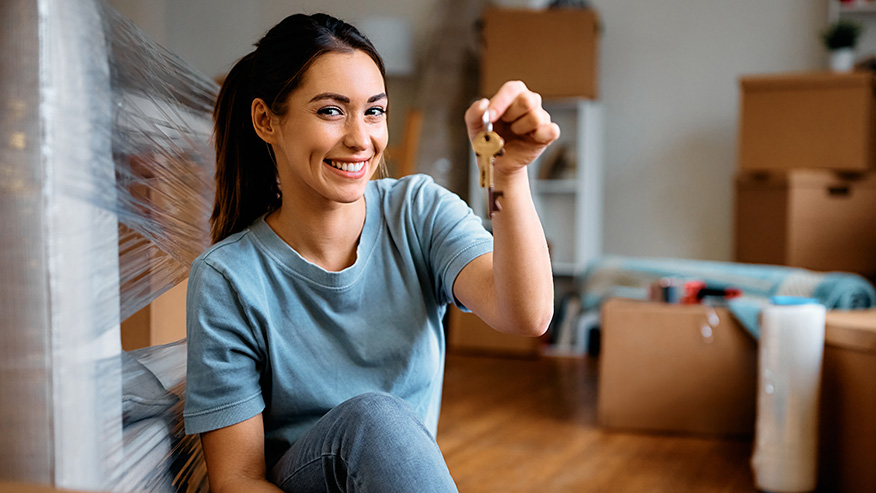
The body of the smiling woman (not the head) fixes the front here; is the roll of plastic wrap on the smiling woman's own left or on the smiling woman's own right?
on the smiling woman's own left

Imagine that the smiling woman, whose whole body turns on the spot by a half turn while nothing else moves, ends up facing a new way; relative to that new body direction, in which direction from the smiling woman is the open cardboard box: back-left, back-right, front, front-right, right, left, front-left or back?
right

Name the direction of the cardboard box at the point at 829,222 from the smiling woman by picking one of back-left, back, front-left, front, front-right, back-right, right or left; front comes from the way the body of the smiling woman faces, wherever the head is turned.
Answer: left

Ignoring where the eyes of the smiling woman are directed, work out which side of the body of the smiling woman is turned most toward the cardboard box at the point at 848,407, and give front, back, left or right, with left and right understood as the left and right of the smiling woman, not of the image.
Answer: left

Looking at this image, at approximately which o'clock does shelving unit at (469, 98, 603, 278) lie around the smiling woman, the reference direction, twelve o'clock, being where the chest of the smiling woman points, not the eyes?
The shelving unit is roughly at 8 o'clock from the smiling woman.

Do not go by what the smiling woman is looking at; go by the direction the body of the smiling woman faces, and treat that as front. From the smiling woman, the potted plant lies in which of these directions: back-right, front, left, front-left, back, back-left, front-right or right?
left

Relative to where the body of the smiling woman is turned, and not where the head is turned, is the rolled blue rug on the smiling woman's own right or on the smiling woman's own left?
on the smiling woman's own left

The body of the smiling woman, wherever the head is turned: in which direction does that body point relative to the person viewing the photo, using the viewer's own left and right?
facing the viewer and to the right of the viewer

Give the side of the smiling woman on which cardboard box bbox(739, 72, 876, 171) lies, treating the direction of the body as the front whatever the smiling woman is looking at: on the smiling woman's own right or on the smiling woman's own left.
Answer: on the smiling woman's own left
